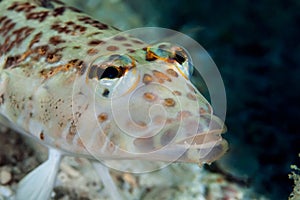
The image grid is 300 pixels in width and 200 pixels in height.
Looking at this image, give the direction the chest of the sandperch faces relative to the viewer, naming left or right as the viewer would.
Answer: facing the viewer and to the right of the viewer
